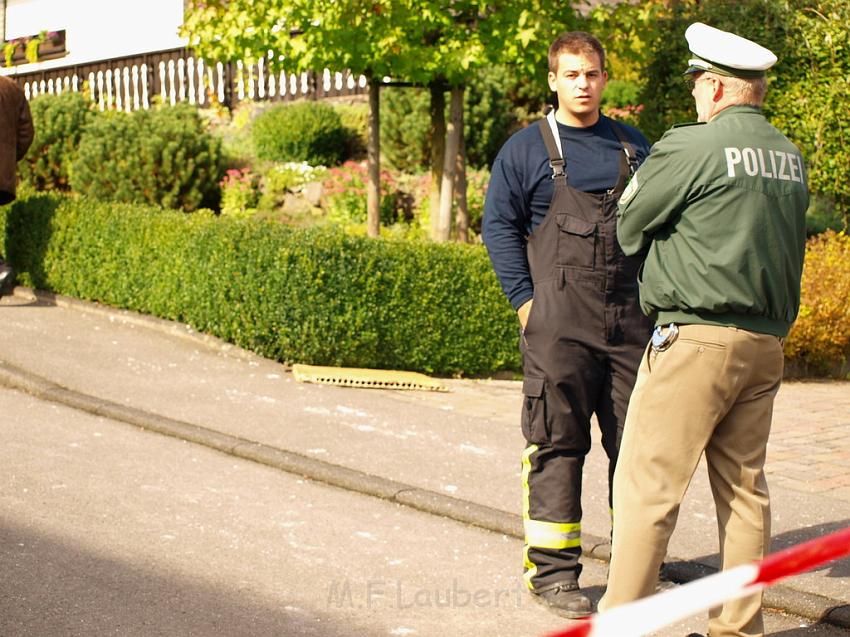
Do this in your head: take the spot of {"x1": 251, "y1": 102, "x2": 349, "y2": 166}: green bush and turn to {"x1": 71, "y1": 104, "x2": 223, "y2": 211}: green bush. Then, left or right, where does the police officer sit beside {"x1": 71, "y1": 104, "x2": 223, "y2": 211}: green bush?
left

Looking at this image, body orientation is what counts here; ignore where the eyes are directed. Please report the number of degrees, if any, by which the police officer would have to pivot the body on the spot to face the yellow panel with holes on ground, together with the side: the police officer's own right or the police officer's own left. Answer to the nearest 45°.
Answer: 0° — they already face it

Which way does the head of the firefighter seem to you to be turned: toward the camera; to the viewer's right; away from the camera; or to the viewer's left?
toward the camera

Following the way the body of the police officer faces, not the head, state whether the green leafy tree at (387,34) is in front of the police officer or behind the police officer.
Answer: in front

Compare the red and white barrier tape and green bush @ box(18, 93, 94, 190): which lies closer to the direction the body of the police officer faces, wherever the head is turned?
the green bush

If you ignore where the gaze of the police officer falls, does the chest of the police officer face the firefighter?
yes

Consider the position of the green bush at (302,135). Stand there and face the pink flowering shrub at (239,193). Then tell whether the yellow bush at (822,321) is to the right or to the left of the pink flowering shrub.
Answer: left

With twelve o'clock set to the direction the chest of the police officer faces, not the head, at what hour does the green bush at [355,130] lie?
The green bush is roughly at 1 o'clock from the police officer.

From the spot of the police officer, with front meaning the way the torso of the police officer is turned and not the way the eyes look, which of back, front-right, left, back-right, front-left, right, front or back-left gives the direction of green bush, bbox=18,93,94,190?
front

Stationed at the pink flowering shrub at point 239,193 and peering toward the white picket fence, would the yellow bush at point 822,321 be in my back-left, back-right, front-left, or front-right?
back-right

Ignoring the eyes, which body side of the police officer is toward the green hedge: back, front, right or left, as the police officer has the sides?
front

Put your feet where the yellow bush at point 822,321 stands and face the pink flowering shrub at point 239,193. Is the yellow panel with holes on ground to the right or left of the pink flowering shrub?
left

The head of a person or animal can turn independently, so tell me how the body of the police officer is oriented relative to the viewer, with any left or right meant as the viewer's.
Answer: facing away from the viewer and to the left of the viewer

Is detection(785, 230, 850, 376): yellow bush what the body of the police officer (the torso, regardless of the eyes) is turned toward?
no
